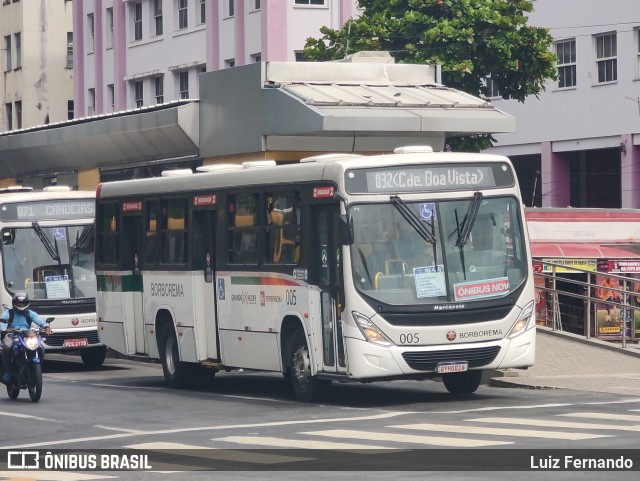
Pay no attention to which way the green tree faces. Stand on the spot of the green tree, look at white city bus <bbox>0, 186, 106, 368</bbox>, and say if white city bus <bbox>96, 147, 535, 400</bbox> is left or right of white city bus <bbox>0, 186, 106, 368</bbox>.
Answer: left

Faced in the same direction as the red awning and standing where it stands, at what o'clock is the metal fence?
The metal fence is roughly at 12 o'clock from the red awning.

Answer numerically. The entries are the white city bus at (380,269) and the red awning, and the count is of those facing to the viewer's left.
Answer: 0

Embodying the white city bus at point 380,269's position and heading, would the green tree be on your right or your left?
on your left

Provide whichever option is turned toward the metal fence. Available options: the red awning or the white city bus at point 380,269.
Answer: the red awning

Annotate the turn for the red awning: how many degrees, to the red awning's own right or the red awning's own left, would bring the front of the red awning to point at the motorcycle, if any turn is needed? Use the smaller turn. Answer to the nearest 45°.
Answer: approximately 45° to the red awning's own right

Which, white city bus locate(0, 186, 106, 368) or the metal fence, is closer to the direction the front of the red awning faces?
the metal fence

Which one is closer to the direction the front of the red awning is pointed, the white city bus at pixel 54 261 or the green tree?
the white city bus

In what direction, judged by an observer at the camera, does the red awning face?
facing the viewer

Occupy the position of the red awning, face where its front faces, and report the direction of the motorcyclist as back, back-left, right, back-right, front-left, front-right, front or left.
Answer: front-right
